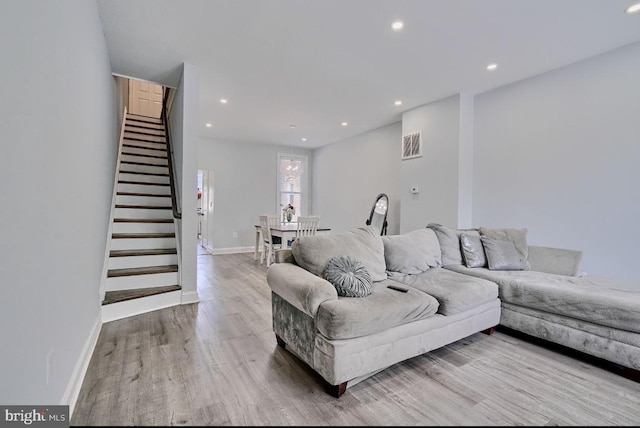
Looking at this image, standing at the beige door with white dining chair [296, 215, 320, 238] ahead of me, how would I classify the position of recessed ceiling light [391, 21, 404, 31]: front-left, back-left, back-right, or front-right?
front-right

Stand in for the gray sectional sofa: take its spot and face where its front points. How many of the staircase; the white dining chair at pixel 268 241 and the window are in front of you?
0

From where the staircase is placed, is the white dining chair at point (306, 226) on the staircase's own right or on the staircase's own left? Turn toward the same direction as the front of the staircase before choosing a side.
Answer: on the staircase's own left

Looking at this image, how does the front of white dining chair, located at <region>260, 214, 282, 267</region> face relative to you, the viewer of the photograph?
facing away from the viewer and to the right of the viewer

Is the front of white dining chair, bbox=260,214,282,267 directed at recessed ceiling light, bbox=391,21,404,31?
no

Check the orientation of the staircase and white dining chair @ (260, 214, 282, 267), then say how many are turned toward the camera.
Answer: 1

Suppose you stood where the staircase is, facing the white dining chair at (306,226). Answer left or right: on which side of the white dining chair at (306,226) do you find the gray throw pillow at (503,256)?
right

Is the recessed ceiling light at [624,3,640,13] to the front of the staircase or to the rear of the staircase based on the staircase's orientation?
to the front

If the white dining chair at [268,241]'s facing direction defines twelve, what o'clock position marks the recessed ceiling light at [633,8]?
The recessed ceiling light is roughly at 3 o'clock from the white dining chair.

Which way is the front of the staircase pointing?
toward the camera

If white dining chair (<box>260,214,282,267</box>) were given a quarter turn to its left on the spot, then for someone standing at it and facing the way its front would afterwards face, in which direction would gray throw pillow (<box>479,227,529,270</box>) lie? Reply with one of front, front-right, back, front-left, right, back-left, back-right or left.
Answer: back

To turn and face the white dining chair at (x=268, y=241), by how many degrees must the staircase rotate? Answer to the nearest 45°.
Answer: approximately 90° to its left

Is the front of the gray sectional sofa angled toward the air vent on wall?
no
